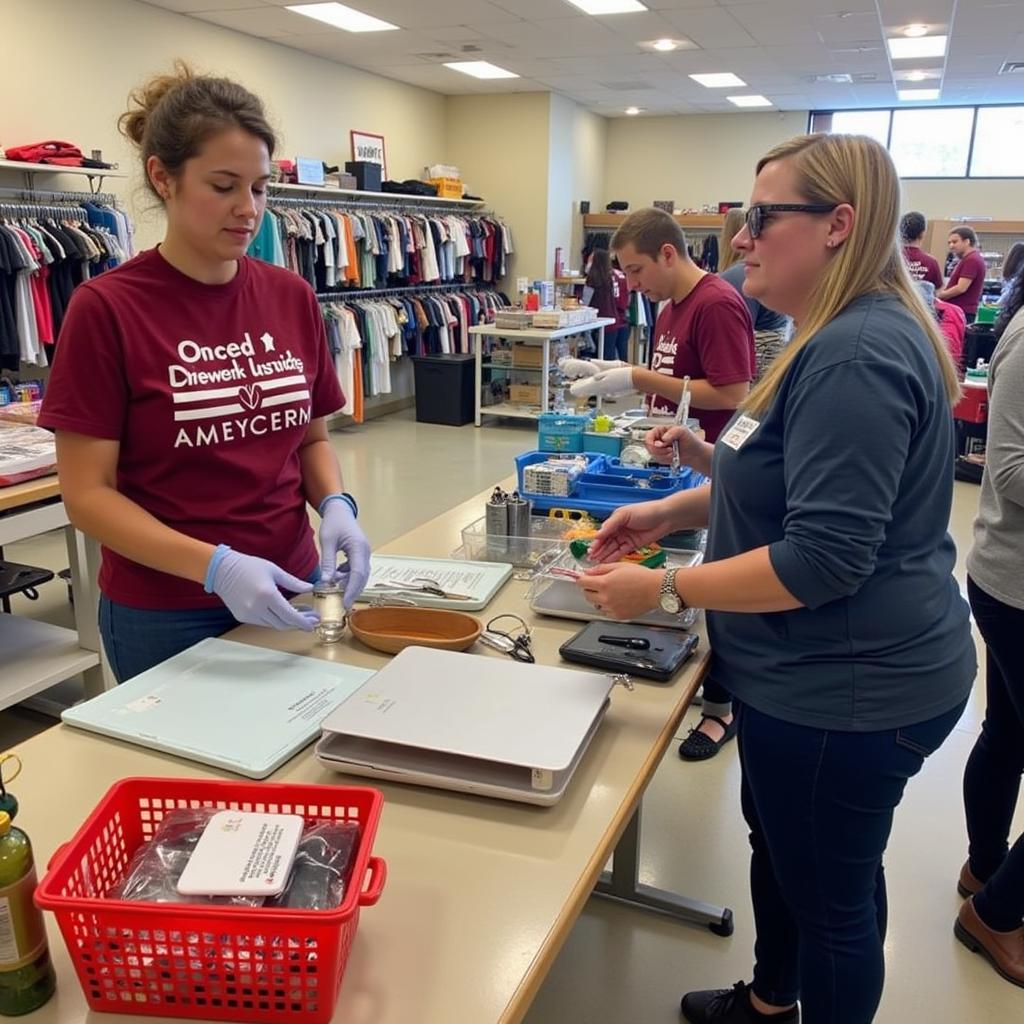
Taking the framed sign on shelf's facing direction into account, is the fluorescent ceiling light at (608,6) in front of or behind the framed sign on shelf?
in front

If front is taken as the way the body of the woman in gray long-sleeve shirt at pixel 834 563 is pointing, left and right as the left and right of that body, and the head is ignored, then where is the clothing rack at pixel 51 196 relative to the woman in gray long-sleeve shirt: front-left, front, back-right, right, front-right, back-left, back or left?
front-right

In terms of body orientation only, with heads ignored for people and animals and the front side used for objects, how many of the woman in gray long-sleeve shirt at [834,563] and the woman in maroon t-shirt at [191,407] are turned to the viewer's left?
1

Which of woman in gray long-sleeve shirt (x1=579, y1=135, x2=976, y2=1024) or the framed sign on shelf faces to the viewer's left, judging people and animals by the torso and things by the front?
the woman in gray long-sleeve shirt

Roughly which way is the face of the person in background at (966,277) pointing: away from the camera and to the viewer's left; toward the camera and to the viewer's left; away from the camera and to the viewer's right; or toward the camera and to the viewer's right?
toward the camera and to the viewer's left

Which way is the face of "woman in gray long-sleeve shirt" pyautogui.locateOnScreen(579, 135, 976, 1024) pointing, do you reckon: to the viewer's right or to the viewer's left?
to the viewer's left

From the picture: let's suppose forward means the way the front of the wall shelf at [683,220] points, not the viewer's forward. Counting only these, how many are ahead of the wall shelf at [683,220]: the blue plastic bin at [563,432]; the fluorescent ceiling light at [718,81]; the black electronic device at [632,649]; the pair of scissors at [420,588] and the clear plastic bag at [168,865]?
5

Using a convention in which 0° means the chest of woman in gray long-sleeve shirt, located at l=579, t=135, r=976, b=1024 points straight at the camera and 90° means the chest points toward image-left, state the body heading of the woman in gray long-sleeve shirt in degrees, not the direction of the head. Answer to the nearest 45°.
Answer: approximately 90°

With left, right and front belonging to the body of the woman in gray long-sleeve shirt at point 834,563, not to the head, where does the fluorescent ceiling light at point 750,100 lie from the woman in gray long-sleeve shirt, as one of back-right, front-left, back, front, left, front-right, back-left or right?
right

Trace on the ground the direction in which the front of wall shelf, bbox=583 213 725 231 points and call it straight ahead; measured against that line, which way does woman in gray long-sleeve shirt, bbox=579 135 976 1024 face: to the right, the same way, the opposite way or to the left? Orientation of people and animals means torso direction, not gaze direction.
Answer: to the right
